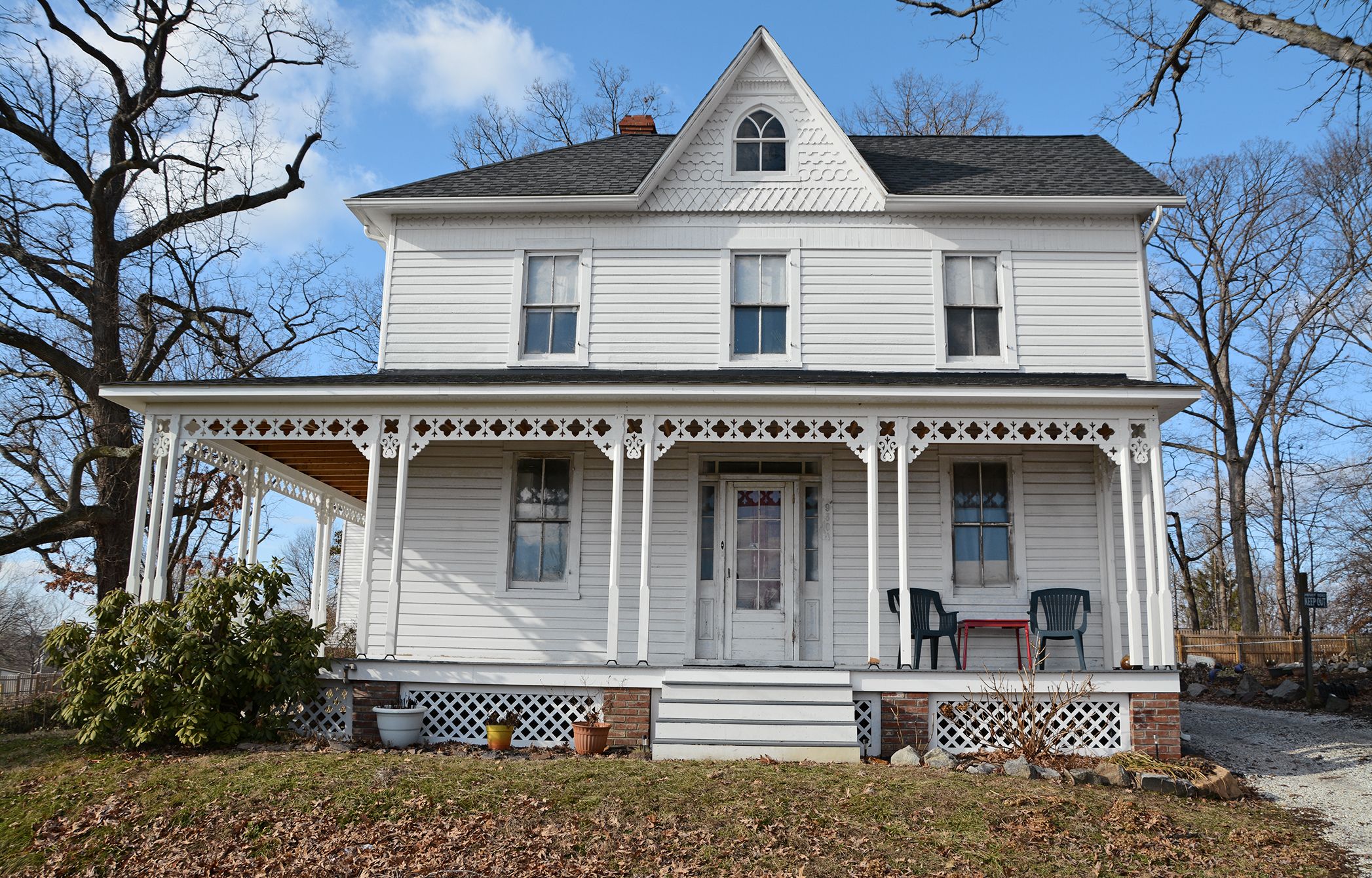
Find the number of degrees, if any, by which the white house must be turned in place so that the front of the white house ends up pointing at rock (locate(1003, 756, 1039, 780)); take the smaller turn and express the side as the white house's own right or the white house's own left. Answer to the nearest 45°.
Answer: approximately 45° to the white house's own left

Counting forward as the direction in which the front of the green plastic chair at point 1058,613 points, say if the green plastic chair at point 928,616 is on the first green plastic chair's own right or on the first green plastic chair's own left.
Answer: on the first green plastic chair's own right

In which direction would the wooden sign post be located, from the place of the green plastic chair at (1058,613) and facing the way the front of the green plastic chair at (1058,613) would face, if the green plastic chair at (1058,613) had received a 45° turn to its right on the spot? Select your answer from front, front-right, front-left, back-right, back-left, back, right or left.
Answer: back

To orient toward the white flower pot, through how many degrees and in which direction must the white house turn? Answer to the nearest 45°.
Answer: approximately 45° to its right

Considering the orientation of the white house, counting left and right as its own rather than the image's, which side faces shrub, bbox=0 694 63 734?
right

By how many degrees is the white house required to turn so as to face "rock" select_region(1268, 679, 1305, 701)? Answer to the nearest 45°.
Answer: approximately 135° to its left

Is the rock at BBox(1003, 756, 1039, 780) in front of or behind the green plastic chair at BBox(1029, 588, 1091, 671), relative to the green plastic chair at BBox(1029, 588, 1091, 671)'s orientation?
in front

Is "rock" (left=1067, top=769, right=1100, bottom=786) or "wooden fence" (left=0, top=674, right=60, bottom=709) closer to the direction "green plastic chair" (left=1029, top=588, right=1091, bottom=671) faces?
the rock

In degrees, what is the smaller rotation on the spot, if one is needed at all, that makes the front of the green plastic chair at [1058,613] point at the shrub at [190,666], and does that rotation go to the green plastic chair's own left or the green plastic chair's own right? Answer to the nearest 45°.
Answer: approximately 45° to the green plastic chair's own right

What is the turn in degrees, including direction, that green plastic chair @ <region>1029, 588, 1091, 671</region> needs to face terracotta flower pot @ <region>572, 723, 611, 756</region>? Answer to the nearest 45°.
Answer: approximately 45° to its right
